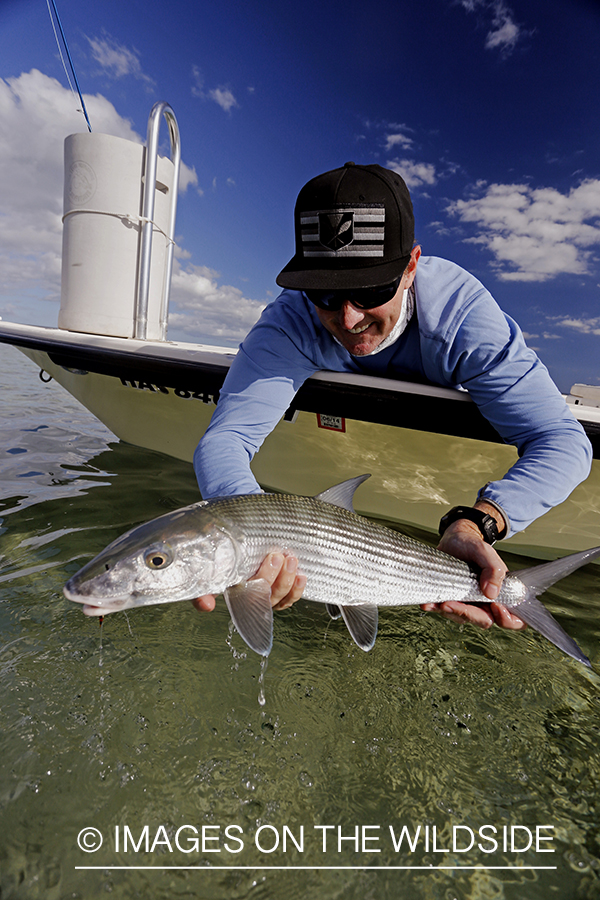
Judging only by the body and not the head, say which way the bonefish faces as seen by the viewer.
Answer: to the viewer's left

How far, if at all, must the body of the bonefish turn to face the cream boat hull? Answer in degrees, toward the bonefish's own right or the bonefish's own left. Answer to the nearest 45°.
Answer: approximately 90° to the bonefish's own right
